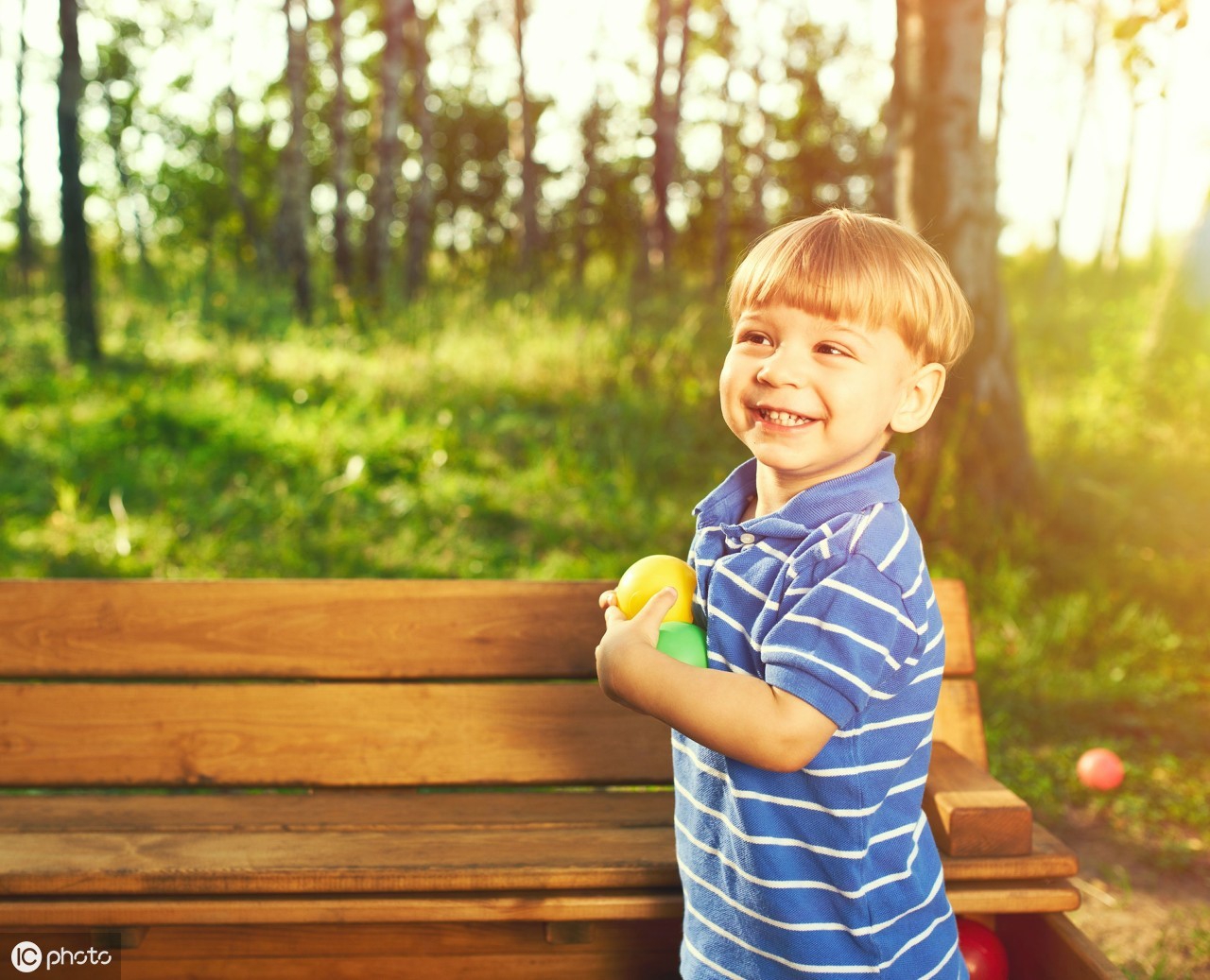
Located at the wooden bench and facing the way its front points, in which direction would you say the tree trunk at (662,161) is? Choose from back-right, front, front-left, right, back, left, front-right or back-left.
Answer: back

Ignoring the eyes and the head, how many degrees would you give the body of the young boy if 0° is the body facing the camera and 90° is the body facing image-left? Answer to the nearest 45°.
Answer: approximately 45°

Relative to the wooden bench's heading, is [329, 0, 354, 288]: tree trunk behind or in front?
behind

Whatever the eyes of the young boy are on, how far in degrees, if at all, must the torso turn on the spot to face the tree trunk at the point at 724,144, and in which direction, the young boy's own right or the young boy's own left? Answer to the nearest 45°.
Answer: approximately 135° to the young boy's own right

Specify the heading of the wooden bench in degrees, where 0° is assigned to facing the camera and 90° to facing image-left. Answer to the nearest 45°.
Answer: approximately 0°

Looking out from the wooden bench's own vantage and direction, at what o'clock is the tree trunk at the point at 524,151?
The tree trunk is roughly at 6 o'clock from the wooden bench.

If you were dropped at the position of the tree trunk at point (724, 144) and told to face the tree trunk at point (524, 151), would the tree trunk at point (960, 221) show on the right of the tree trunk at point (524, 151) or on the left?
left

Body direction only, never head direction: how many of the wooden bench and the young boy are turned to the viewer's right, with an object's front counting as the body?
0

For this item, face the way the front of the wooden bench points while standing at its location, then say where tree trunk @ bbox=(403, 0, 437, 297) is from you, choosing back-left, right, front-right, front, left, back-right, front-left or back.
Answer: back

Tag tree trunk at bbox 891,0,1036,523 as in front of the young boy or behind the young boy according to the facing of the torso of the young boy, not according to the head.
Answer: behind
